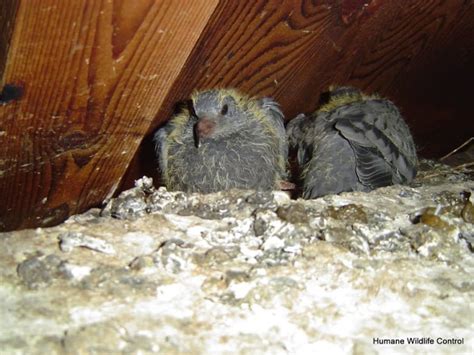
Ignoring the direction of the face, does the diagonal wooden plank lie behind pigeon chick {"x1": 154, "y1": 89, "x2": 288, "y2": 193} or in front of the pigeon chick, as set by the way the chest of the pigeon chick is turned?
in front

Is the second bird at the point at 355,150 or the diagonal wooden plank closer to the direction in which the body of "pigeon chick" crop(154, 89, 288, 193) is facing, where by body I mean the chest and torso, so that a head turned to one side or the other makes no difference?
the diagonal wooden plank

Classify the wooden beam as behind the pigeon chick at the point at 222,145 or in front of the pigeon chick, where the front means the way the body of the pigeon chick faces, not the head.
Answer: in front

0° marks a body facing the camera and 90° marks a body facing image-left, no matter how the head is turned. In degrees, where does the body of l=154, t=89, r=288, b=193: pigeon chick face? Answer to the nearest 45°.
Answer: approximately 0°

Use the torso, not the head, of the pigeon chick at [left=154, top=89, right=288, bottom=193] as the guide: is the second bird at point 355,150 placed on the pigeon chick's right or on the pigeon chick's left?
on the pigeon chick's left

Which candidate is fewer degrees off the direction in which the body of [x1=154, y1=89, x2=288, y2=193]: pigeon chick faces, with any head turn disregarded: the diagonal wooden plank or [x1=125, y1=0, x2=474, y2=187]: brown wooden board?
the diagonal wooden plank
